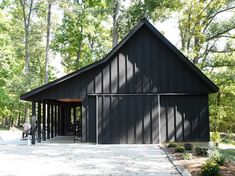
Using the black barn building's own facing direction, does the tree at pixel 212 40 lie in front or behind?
behind

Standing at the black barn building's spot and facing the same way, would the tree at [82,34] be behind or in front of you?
behind

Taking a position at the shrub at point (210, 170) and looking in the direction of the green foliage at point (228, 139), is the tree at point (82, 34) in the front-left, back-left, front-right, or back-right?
front-left

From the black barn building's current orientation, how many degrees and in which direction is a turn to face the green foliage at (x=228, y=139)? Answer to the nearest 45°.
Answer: approximately 135° to its left

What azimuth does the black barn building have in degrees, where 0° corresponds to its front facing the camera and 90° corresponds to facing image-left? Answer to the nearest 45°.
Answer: approximately 0°

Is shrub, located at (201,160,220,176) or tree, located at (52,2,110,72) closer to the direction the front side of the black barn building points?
the shrub

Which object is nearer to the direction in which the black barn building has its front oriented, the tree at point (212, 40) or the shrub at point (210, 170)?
the shrub

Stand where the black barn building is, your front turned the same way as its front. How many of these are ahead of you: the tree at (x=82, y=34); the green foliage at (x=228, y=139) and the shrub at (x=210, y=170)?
1

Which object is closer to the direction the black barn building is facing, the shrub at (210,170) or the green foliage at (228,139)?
the shrub

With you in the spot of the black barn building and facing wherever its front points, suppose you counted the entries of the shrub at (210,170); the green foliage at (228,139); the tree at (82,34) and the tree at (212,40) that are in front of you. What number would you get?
1
